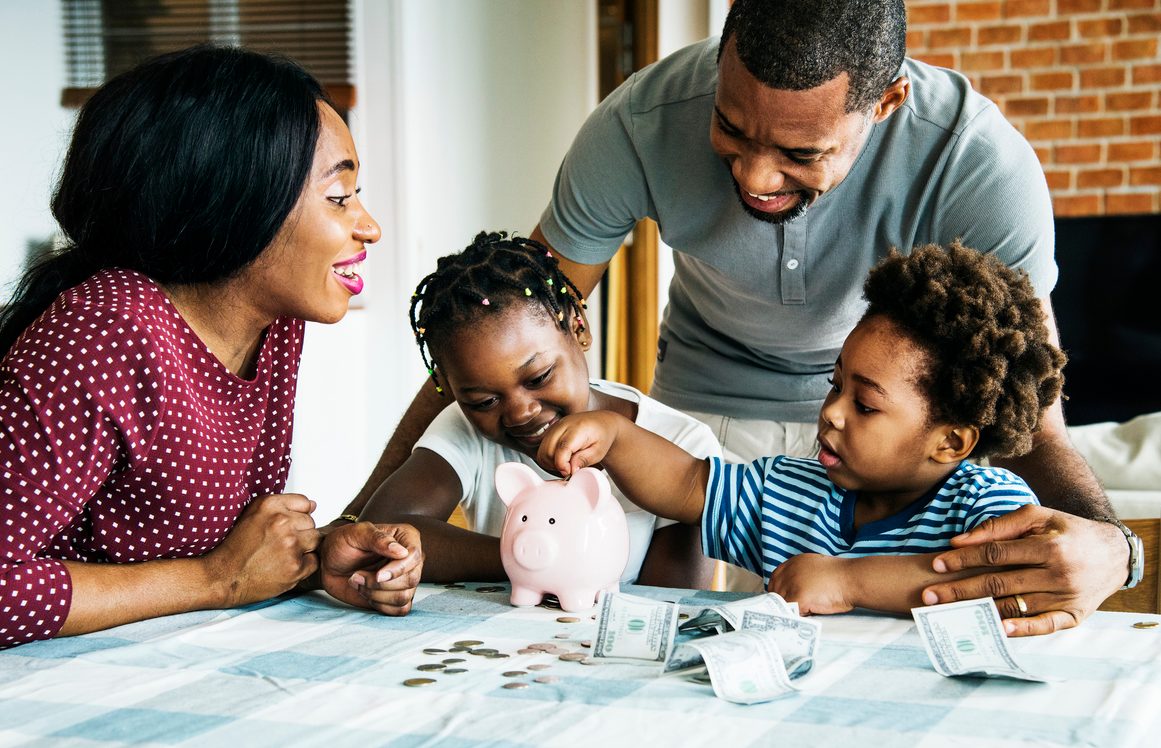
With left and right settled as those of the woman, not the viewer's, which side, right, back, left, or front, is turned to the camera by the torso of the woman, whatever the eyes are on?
right

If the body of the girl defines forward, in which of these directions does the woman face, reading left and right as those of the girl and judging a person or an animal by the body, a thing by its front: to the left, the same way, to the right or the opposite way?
to the left

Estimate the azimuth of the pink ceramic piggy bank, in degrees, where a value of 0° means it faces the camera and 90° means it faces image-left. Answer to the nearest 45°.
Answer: approximately 45°

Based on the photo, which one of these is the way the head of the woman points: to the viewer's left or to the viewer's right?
to the viewer's right

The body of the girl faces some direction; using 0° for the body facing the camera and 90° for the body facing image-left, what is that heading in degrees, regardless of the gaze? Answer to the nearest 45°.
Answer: approximately 0°

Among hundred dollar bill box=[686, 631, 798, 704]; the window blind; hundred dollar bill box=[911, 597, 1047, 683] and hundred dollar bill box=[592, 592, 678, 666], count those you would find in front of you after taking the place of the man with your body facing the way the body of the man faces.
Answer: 3
